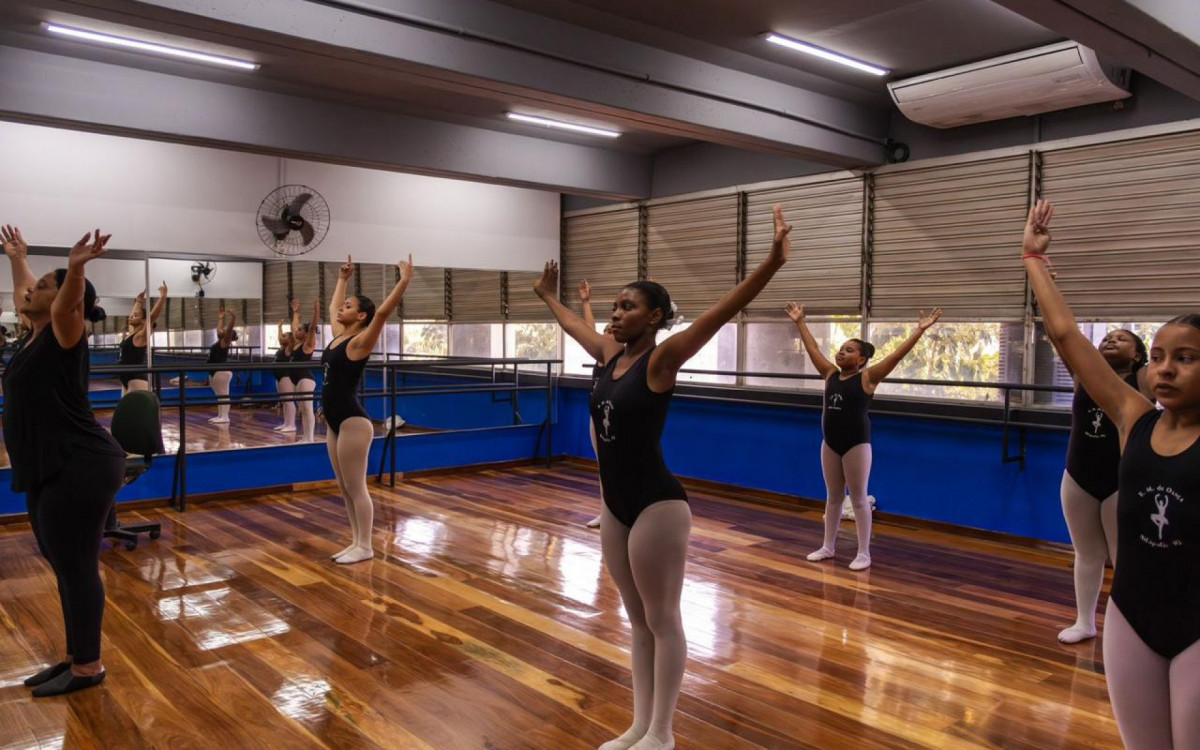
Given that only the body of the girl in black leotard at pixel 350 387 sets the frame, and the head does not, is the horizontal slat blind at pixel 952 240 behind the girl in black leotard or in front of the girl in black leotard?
behind

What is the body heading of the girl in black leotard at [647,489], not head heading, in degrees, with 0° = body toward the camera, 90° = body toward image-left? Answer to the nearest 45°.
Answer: approximately 45°

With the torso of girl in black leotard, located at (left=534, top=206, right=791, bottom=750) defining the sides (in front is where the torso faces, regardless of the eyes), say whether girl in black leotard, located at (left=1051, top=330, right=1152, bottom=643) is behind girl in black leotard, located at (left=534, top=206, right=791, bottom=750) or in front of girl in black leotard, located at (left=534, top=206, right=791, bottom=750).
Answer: behind

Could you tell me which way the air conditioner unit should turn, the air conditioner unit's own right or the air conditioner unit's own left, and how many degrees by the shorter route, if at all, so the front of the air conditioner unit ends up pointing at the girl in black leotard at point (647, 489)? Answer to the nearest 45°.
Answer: approximately 45° to the air conditioner unit's own left

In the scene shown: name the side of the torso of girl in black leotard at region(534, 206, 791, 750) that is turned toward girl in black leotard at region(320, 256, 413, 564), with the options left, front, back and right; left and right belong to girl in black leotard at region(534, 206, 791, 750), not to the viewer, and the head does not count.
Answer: right

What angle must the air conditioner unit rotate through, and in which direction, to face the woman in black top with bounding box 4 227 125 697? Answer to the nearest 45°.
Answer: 0° — it already faces them
